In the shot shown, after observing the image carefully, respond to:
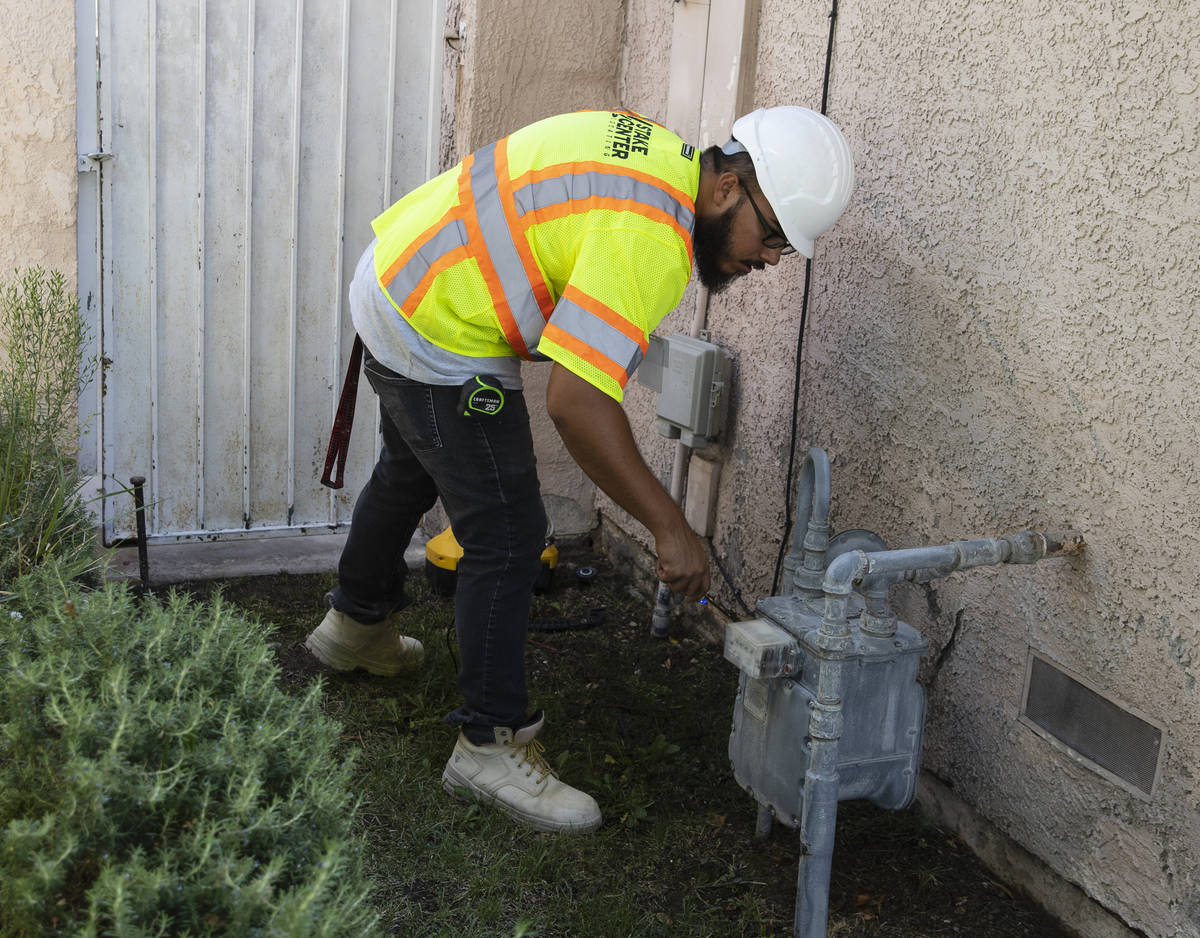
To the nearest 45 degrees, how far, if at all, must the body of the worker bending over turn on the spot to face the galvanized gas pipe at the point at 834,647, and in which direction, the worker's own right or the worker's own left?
approximately 45° to the worker's own right

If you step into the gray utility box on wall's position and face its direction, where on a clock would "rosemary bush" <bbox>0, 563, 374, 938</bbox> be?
The rosemary bush is roughly at 11 o'clock from the gray utility box on wall.

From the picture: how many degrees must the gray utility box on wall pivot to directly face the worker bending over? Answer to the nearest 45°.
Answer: approximately 45° to its left

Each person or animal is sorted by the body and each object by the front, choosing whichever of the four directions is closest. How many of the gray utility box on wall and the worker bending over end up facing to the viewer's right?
1

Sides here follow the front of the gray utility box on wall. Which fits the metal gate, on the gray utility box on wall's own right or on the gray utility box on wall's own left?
on the gray utility box on wall's own right

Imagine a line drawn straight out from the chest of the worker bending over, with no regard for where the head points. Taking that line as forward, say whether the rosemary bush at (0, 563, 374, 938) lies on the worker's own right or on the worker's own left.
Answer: on the worker's own right

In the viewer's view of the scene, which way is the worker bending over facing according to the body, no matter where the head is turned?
to the viewer's right

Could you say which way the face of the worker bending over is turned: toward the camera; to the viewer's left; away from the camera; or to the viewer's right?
to the viewer's right

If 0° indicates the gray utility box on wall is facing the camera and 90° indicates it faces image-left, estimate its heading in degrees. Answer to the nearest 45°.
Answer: approximately 45°
